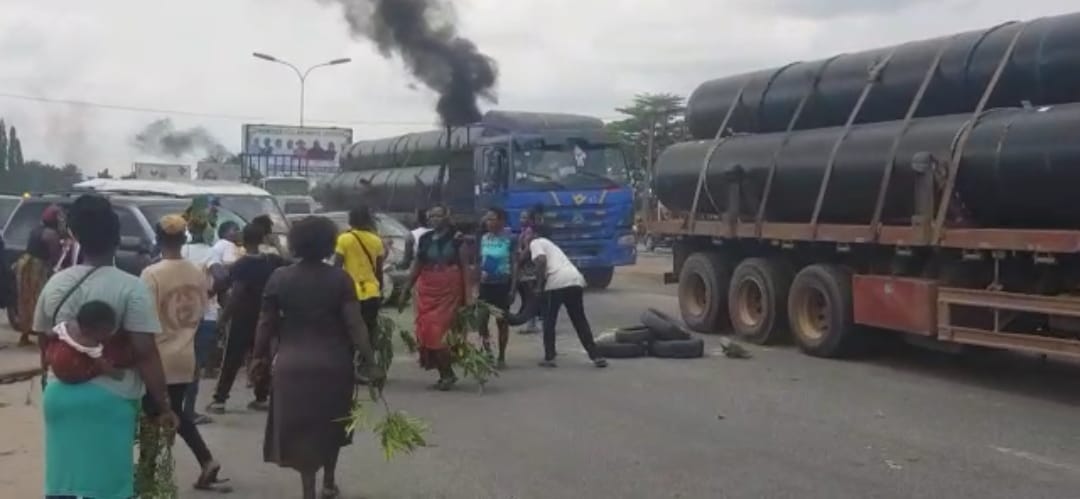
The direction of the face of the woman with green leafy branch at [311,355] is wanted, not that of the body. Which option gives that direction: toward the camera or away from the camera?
away from the camera

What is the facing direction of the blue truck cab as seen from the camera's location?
facing the viewer and to the right of the viewer

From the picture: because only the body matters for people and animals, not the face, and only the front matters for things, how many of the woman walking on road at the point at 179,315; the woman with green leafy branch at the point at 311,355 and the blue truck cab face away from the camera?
2

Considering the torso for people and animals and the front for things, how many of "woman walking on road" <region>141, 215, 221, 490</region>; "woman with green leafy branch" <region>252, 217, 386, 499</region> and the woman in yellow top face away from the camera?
3

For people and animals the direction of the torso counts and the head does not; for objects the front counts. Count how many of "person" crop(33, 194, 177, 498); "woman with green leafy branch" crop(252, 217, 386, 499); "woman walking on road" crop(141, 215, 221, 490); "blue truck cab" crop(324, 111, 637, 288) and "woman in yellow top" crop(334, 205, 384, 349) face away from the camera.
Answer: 4

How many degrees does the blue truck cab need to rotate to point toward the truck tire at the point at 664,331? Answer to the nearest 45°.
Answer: approximately 45° to its right

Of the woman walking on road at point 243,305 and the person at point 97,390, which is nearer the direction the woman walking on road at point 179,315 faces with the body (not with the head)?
the woman walking on road

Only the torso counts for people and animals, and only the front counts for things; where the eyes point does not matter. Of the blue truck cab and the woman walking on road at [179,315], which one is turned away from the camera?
the woman walking on road

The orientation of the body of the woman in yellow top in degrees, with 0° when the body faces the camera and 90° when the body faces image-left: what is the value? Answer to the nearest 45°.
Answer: approximately 180°

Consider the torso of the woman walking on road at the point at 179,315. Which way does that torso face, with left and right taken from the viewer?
facing away from the viewer

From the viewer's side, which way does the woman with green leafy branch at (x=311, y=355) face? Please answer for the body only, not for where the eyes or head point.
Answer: away from the camera

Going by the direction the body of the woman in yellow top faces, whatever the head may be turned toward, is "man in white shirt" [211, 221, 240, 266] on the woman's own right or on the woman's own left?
on the woman's own left

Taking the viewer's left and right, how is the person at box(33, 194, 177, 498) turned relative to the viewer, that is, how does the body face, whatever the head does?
facing away from the viewer
